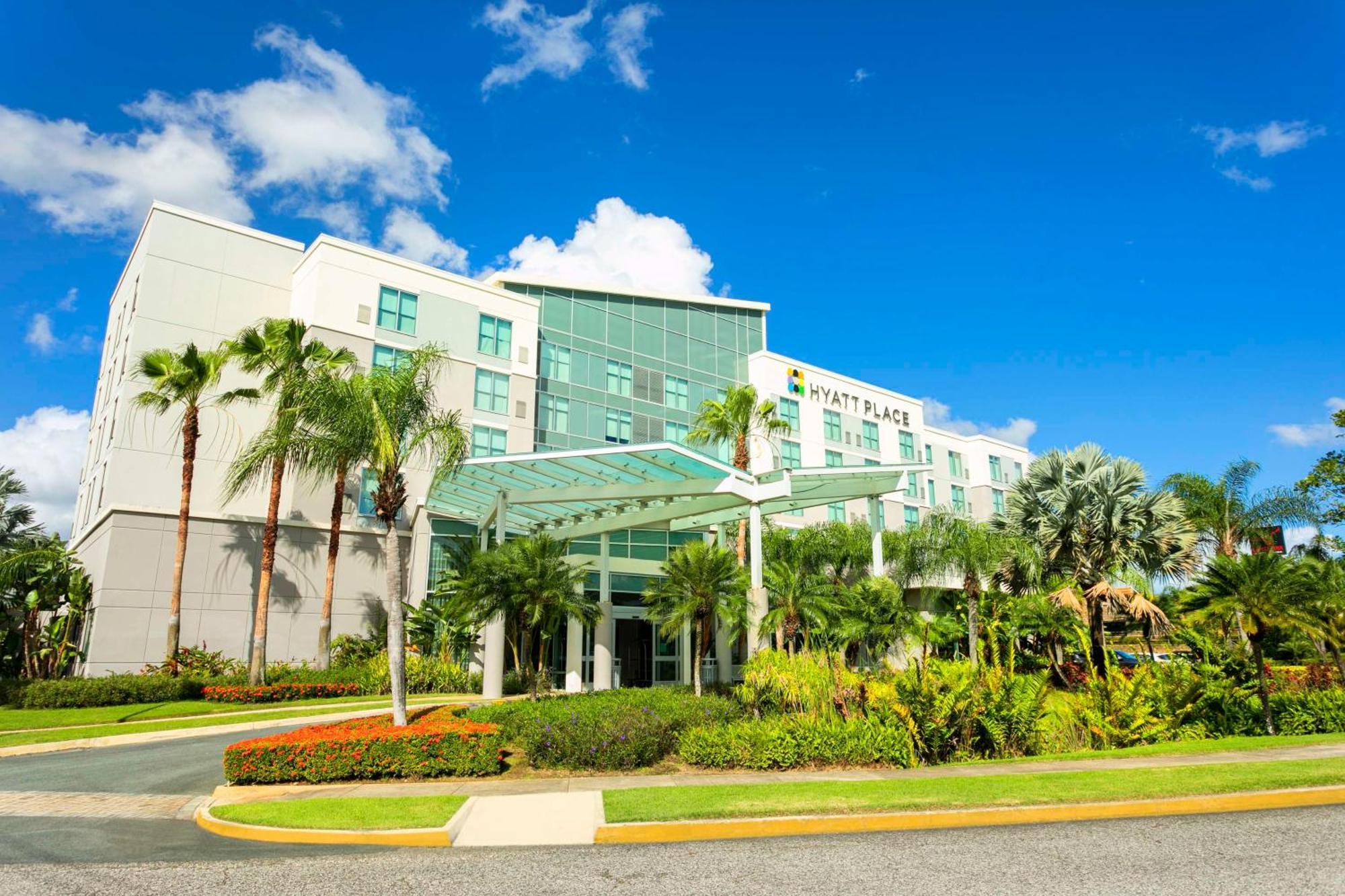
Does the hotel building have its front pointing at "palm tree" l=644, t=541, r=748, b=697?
yes

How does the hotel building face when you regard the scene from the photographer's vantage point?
facing the viewer and to the right of the viewer

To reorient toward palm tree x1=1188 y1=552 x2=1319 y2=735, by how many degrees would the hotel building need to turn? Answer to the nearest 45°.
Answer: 0° — it already faces it

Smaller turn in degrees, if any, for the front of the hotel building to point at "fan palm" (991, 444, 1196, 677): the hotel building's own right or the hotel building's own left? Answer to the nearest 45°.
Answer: approximately 45° to the hotel building's own left

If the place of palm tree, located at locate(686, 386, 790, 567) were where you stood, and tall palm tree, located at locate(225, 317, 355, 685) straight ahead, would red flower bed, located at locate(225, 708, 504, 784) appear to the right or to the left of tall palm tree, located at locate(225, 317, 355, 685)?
left

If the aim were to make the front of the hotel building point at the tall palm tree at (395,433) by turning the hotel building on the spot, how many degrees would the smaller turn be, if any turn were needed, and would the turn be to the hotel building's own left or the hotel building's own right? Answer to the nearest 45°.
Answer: approximately 45° to the hotel building's own right

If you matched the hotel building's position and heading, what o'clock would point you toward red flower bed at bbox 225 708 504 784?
The red flower bed is roughly at 1 o'clock from the hotel building.

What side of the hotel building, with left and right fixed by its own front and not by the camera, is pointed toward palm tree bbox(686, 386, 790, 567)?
front

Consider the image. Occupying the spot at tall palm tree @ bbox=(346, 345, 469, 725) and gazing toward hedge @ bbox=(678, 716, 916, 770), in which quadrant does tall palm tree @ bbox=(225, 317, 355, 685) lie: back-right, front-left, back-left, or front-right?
back-left
